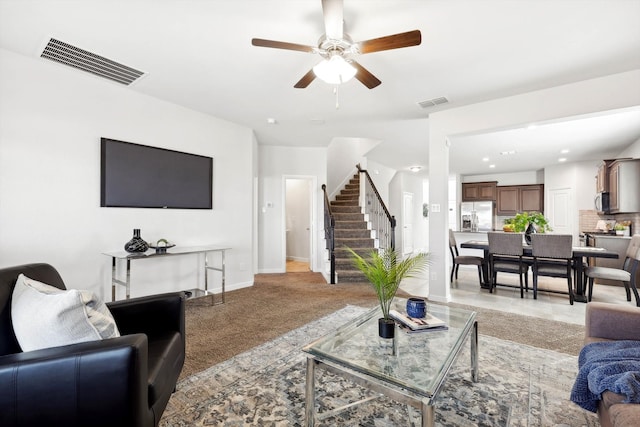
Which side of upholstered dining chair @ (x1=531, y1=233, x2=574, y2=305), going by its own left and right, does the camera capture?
back

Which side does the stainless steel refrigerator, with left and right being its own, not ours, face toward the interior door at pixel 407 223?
right

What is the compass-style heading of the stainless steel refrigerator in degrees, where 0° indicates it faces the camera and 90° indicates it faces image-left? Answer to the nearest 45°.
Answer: approximately 0°

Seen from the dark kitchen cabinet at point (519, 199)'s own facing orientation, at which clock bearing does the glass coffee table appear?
The glass coffee table is roughly at 12 o'clock from the dark kitchen cabinet.

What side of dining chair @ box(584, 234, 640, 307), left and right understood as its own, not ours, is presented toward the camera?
left

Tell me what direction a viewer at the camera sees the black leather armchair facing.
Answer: facing to the right of the viewer

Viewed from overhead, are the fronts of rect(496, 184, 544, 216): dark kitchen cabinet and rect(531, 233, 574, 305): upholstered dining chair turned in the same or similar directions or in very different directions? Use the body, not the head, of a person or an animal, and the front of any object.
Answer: very different directions
